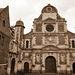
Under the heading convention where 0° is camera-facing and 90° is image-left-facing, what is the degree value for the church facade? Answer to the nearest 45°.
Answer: approximately 0°
